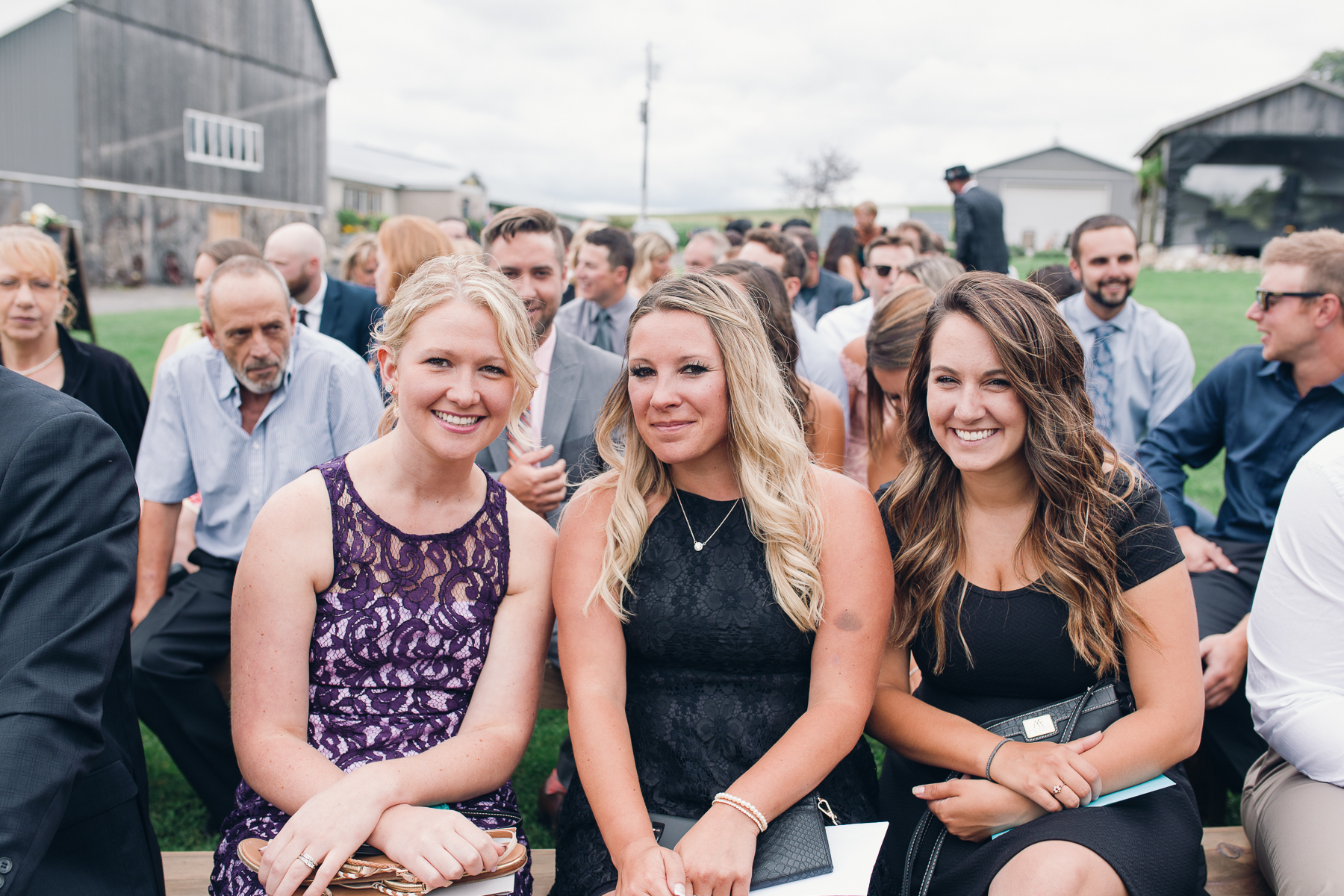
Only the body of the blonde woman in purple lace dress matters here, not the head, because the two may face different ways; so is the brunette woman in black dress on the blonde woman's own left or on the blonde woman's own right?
on the blonde woman's own left

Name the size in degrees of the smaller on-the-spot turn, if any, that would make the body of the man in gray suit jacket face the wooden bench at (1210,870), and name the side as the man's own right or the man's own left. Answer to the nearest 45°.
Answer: approximately 90° to the man's own left

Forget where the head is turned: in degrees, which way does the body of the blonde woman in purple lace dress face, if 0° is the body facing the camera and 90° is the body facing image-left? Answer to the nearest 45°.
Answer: approximately 0°

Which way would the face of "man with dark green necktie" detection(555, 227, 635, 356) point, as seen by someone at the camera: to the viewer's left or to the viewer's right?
to the viewer's left

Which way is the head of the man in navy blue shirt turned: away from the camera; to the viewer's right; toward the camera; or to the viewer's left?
to the viewer's left

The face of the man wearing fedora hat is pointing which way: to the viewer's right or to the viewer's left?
to the viewer's left

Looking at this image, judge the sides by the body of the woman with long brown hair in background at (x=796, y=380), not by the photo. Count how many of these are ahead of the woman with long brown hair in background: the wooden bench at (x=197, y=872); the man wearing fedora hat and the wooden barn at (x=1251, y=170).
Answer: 1

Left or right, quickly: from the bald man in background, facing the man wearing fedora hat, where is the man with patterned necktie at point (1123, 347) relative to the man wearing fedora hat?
right

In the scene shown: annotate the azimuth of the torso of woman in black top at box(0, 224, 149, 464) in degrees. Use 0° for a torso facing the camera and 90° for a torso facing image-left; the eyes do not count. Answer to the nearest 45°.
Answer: approximately 0°

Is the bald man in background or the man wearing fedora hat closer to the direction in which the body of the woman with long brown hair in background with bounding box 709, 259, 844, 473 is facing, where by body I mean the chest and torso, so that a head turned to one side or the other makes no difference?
the bald man in background
